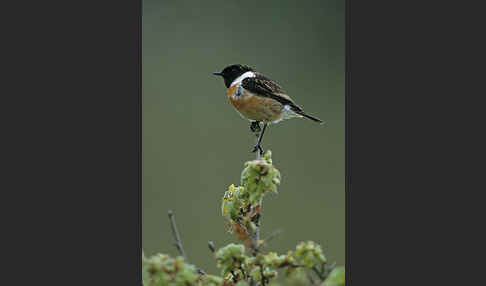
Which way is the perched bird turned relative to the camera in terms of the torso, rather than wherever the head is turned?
to the viewer's left
